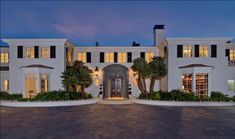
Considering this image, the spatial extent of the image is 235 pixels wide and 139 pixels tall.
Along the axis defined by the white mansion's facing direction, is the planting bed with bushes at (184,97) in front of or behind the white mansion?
in front

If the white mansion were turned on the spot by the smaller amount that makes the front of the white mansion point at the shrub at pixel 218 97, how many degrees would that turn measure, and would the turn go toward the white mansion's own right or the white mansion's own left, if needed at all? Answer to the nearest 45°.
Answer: approximately 45° to the white mansion's own left

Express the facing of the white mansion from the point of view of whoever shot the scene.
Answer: facing the viewer

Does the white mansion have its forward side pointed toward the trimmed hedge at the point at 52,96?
no

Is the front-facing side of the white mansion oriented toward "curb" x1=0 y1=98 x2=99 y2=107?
no
